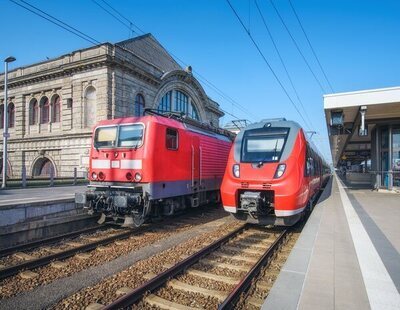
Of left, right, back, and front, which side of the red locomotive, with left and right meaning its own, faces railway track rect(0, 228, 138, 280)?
front

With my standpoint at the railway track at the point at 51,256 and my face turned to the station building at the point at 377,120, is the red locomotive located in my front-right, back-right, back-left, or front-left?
front-left

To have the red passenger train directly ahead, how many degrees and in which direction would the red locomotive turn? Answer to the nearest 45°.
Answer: approximately 90° to its left

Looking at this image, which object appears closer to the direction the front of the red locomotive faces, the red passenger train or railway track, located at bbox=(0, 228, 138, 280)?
the railway track

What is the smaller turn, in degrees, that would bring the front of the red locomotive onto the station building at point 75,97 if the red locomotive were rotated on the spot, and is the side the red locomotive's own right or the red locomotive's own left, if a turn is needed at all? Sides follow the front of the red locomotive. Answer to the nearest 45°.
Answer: approximately 135° to the red locomotive's own right

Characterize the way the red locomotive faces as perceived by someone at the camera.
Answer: facing the viewer and to the left of the viewer
